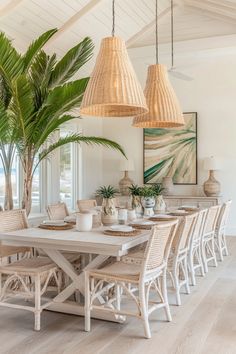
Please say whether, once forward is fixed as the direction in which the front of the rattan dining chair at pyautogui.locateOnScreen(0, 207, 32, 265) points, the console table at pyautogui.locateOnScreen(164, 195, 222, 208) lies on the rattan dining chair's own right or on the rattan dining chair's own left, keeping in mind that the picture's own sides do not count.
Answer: on the rattan dining chair's own left

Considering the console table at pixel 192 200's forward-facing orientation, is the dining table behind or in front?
in front

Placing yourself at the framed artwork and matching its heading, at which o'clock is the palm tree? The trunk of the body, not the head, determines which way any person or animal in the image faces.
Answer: The palm tree is roughly at 1 o'clock from the framed artwork.

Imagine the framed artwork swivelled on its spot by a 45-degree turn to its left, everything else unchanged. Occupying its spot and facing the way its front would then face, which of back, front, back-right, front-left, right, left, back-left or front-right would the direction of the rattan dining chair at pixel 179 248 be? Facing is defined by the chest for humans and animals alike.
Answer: front-right

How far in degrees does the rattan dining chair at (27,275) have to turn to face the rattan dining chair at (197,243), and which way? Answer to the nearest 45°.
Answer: approximately 45° to its left

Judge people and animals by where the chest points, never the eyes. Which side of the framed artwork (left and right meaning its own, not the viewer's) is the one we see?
front

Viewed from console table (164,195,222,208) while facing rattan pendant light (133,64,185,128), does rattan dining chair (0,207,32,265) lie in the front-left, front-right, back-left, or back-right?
front-right

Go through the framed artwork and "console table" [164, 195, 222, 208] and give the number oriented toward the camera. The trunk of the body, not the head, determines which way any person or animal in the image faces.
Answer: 2

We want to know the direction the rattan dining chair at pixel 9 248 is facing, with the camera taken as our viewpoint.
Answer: facing the viewer and to the right of the viewer

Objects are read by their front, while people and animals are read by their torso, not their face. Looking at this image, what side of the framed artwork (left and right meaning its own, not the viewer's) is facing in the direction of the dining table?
front

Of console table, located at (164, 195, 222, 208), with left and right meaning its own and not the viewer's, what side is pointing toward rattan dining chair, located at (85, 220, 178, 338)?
front

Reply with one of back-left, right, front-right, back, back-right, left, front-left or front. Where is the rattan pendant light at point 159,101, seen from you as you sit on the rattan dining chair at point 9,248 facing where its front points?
front-left

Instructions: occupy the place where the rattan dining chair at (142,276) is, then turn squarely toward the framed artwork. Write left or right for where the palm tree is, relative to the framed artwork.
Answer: left

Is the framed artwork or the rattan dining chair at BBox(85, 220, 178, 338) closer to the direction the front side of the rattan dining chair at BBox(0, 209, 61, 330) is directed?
the rattan dining chair

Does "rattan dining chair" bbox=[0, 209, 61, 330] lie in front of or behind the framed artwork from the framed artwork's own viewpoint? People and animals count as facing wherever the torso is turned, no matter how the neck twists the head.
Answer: in front

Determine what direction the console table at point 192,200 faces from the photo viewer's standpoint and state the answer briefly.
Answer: facing the viewer

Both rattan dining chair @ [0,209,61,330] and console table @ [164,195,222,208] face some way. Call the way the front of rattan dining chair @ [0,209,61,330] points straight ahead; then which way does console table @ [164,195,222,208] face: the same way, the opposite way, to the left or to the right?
to the right
